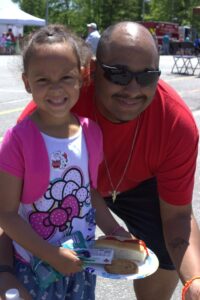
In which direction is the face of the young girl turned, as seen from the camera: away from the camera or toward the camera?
toward the camera

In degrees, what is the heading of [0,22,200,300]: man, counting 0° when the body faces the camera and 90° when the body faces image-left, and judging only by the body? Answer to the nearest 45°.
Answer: approximately 0°

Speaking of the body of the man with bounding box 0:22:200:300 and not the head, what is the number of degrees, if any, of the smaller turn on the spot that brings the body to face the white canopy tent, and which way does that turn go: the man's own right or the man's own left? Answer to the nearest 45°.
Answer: approximately 180°
